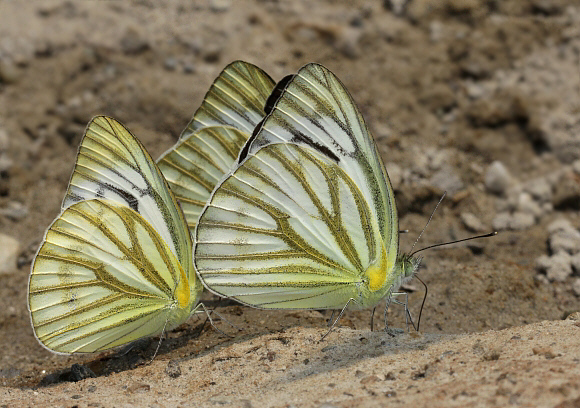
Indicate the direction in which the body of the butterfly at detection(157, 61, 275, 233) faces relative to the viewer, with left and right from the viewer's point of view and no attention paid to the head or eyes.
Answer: facing to the right of the viewer

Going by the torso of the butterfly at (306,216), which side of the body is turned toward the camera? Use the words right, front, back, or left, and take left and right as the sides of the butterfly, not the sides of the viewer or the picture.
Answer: right

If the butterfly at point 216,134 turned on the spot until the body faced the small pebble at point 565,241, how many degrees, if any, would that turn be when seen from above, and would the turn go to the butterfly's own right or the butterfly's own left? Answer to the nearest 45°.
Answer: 0° — it already faces it

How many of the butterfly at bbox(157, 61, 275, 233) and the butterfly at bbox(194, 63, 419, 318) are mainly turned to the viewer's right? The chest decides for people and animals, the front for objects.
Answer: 2

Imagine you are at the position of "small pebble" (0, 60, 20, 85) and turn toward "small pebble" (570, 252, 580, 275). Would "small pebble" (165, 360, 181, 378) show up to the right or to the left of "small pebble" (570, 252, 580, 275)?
right

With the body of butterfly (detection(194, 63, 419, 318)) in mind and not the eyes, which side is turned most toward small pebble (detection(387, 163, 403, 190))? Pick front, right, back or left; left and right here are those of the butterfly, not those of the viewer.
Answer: left

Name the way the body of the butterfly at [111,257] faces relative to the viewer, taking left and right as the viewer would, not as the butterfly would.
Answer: facing to the right of the viewer

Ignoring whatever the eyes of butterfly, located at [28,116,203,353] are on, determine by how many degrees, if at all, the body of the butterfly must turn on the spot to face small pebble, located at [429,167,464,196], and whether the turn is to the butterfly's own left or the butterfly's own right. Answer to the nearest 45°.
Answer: approximately 45° to the butterfly's own left
